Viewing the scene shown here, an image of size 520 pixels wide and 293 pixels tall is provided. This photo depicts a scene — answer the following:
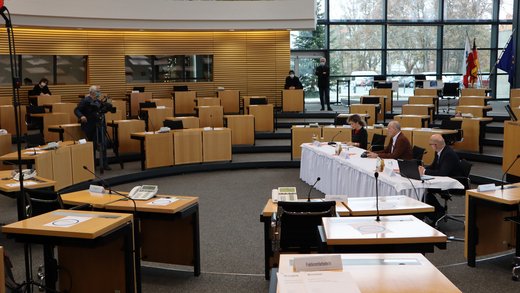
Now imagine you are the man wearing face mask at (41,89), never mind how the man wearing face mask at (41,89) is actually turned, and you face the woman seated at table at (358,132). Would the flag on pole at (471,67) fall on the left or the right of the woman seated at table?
left

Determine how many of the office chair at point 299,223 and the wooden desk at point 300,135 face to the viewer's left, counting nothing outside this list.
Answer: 0

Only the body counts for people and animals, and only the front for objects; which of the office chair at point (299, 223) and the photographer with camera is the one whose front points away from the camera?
the office chair

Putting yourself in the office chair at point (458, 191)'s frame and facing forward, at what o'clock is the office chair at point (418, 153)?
the office chair at point (418, 153) is roughly at 2 o'clock from the office chair at point (458, 191).

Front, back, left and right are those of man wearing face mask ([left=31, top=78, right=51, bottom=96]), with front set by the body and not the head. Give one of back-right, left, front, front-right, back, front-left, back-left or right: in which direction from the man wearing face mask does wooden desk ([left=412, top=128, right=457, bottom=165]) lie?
front

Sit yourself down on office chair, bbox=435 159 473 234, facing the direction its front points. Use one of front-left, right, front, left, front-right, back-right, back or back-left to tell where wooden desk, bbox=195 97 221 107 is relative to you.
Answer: front-right

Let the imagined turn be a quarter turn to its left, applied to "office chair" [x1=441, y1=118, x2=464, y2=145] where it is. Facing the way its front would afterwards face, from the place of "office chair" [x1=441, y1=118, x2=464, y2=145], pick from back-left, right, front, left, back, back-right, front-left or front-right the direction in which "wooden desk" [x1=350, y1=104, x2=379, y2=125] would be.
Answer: back

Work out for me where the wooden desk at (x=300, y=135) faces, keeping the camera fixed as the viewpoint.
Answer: facing the viewer

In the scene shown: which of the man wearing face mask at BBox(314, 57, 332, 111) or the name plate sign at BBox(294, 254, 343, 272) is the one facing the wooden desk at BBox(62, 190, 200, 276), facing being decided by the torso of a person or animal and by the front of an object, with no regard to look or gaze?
the man wearing face mask

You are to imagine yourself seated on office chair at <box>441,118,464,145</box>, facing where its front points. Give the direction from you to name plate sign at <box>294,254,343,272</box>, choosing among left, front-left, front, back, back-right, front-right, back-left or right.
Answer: front-left

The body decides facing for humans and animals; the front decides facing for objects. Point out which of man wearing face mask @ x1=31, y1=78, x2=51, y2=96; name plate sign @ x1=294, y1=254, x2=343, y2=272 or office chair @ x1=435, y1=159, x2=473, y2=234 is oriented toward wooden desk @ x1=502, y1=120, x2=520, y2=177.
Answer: the man wearing face mask

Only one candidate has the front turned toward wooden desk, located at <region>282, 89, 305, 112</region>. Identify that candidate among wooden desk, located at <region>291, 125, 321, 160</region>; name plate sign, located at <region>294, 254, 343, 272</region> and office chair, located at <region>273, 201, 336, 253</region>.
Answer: the office chair

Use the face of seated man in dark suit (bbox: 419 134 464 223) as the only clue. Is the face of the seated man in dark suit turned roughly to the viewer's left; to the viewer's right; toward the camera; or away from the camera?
to the viewer's left

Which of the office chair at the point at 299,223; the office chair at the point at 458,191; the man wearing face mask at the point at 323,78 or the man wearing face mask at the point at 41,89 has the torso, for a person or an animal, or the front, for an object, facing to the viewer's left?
the office chair at the point at 458,191

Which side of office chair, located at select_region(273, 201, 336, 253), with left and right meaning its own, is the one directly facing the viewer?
back

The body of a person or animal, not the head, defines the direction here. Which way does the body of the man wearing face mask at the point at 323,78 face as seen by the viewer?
toward the camera

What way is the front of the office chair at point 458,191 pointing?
to the viewer's left

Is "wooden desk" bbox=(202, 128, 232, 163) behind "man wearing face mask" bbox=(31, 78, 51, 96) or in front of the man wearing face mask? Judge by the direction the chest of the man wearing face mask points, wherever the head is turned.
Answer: in front
